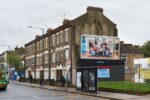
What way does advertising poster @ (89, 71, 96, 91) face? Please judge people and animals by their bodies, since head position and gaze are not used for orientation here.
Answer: toward the camera
